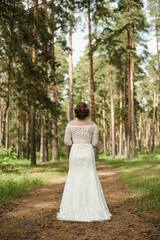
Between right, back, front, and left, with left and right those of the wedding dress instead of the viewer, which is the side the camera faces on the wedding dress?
back
